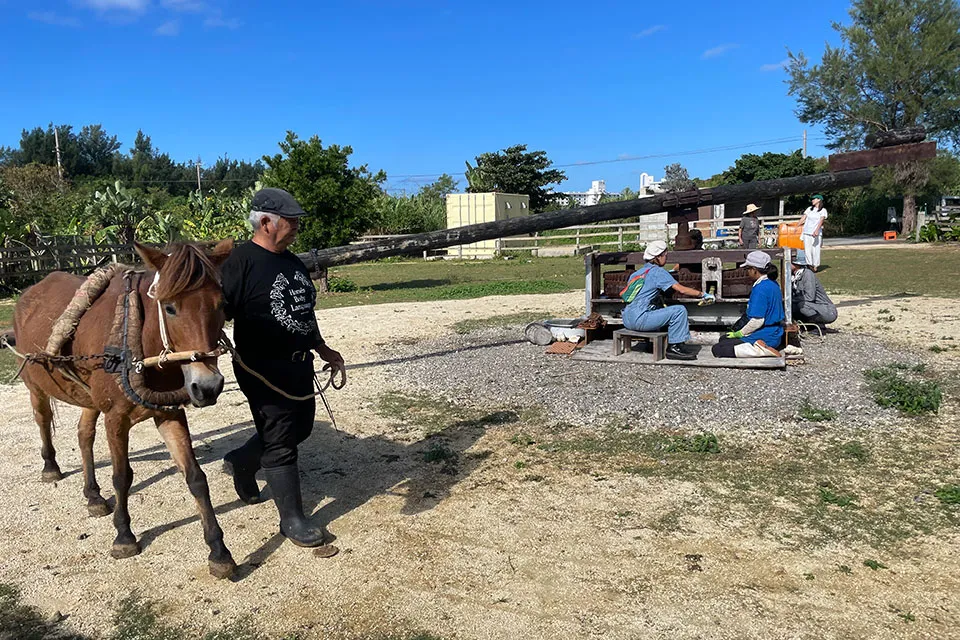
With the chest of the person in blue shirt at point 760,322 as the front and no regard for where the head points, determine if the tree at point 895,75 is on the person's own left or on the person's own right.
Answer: on the person's own right

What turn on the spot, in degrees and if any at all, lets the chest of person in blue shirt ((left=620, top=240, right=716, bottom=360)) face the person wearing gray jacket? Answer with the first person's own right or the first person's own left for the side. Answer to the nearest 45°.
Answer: approximately 45° to the first person's own left

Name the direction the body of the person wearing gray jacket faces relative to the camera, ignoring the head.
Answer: to the viewer's left

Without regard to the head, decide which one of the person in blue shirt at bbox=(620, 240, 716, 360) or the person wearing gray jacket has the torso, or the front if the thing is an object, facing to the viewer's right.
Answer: the person in blue shirt

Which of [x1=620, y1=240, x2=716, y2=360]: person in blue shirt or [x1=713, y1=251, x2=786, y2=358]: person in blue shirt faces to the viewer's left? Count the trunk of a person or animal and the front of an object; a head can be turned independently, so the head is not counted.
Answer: [x1=713, y1=251, x2=786, y2=358]: person in blue shirt

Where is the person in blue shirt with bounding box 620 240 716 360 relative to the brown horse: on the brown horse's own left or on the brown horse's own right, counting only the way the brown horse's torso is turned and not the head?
on the brown horse's own left

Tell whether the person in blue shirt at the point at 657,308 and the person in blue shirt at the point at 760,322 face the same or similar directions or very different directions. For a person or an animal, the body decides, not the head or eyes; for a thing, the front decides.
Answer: very different directions

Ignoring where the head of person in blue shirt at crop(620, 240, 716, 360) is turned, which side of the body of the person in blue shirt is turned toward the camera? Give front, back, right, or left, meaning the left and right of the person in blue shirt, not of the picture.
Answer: right

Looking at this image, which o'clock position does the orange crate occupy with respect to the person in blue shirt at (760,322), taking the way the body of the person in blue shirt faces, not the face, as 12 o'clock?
The orange crate is roughly at 3 o'clock from the person in blue shirt.

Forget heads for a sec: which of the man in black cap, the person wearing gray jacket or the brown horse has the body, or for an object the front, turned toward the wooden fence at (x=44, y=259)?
the person wearing gray jacket

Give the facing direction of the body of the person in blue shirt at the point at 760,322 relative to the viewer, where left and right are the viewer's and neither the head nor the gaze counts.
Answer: facing to the left of the viewer

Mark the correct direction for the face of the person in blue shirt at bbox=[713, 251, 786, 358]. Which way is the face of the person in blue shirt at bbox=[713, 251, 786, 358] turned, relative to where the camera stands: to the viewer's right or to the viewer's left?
to the viewer's left

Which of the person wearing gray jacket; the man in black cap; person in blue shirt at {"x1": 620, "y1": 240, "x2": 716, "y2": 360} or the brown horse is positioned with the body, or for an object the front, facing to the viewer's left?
the person wearing gray jacket
